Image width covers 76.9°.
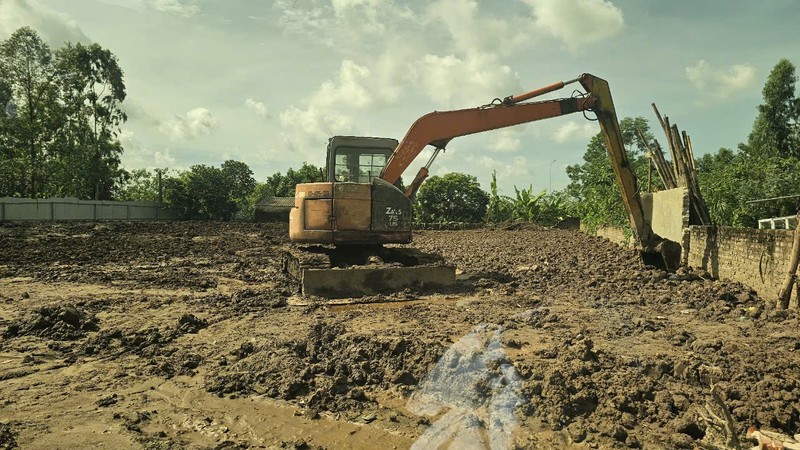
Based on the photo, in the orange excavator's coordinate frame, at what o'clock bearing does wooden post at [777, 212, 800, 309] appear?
The wooden post is roughly at 1 o'clock from the orange excavator.

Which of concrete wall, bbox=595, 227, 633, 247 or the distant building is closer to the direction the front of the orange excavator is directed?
the concrete wall

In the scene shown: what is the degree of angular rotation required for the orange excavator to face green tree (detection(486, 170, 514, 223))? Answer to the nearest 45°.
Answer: approximately 90° to its left

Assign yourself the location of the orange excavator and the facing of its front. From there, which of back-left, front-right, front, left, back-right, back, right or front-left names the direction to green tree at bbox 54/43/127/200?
back-left

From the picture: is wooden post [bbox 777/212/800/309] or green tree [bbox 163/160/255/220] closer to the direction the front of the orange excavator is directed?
the wooden post

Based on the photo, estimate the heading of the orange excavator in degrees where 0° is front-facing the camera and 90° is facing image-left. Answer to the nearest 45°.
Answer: approximately 270°

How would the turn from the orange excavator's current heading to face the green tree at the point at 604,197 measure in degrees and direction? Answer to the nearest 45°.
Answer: approximately 45° to its left

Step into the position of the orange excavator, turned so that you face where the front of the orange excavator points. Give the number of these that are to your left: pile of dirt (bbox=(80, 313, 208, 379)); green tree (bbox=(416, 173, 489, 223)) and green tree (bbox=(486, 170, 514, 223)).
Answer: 2

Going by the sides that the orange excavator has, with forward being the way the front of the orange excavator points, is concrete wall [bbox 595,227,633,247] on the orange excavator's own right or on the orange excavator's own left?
on the orange excavator's own left

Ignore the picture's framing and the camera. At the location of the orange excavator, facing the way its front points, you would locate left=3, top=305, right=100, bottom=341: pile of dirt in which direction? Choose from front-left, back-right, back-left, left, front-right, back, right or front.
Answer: back-right

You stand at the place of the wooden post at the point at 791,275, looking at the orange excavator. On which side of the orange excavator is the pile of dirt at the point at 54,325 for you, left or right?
left
